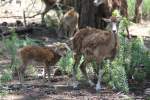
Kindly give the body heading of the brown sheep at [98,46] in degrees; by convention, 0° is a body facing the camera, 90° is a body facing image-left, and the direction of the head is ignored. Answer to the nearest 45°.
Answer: approximately 270°

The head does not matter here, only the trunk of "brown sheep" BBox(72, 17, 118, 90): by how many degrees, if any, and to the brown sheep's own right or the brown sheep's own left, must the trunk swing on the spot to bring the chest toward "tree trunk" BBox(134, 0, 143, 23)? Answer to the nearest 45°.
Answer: approximately 90° to the brown sheep's own left

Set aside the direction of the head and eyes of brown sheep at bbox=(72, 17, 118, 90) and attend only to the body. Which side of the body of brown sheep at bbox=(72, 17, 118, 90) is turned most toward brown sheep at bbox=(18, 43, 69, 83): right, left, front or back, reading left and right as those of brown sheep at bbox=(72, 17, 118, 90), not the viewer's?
back
